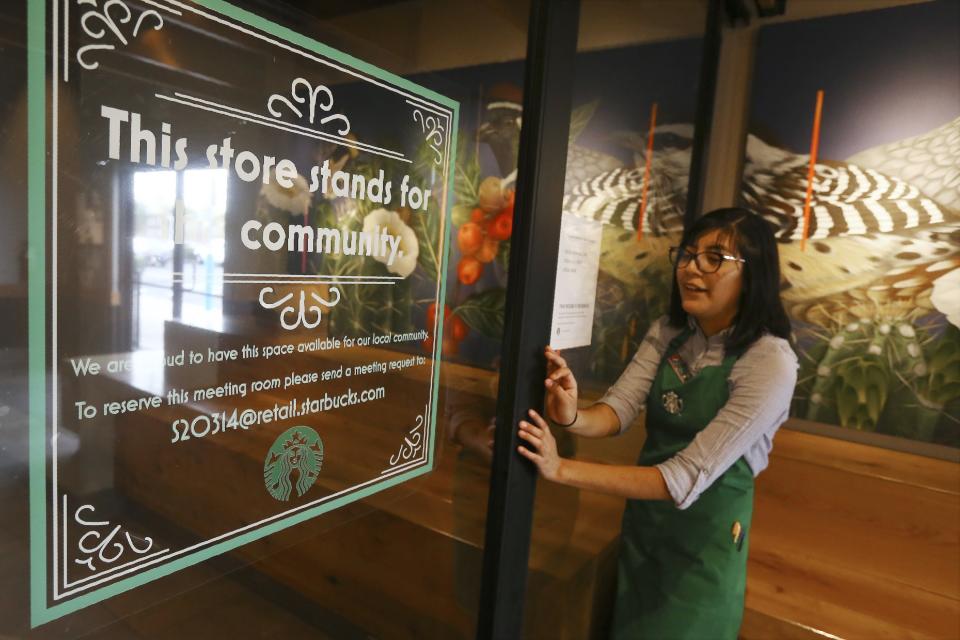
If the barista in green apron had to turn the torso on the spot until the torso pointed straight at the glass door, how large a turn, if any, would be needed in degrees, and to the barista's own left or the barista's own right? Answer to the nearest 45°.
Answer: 0° — they already face it

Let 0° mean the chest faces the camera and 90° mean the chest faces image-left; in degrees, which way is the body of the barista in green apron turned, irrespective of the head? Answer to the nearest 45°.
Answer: approximately 45°
